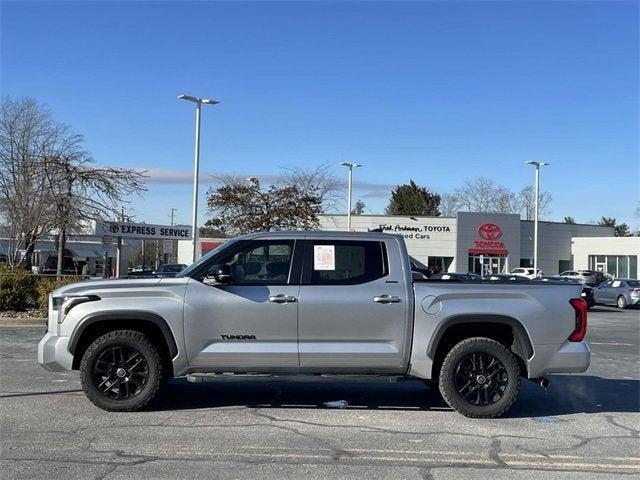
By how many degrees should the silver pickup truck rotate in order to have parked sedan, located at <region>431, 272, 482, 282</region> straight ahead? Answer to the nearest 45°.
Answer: approximately 135° to its right

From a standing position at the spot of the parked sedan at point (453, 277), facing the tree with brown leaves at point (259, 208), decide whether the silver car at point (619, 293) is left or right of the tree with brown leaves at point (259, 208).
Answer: right

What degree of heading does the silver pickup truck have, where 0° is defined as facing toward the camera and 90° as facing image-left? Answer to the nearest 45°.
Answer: approximately 90°

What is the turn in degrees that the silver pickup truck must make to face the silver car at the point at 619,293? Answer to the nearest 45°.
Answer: approximately 135° to its right

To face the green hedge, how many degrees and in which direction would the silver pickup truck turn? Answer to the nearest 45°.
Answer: approximately 45° to its right

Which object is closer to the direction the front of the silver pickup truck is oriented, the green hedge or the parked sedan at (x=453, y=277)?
the green hedge

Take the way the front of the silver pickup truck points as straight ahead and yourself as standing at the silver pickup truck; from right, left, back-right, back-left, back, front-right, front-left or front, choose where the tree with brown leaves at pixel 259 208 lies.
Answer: right
